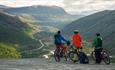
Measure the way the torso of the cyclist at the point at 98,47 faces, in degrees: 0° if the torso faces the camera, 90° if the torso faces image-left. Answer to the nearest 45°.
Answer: approximately 180°

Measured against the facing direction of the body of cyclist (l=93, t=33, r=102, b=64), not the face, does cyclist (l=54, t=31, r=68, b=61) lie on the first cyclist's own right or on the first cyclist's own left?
on the first cyclist's own left
